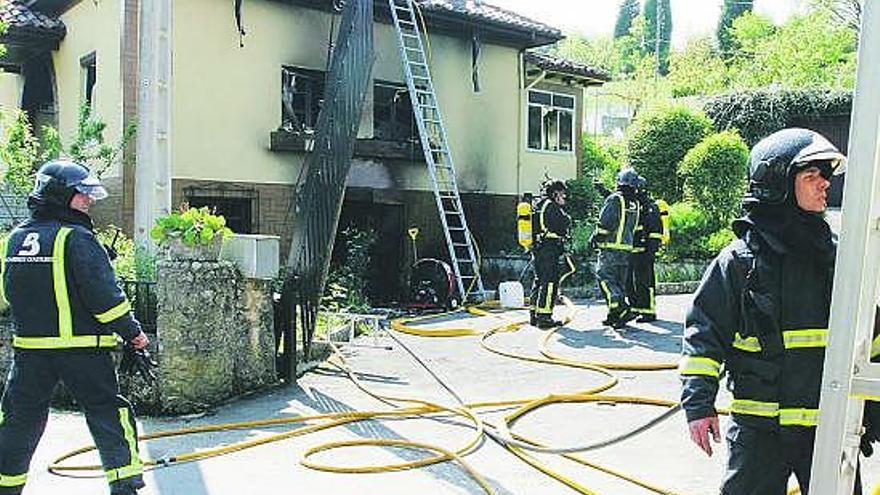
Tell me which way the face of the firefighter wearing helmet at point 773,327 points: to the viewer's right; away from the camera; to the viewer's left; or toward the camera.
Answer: to the viewer's right

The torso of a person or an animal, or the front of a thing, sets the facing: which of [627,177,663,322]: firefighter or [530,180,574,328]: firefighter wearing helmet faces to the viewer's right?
the firefighter wearing helmet

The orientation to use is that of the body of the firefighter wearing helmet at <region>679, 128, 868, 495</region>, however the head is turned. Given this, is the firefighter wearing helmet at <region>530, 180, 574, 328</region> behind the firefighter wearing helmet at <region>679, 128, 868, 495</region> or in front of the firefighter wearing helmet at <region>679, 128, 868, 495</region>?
behind

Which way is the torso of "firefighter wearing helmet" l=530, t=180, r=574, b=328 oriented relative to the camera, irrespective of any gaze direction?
to the viewer's right

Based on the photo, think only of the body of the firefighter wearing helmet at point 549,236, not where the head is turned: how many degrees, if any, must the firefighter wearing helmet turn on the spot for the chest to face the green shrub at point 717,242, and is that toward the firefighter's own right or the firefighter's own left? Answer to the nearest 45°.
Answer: approximately 45° to the firefighter's own left

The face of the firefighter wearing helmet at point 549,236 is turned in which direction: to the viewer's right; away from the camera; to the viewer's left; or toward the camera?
to the viewer's right

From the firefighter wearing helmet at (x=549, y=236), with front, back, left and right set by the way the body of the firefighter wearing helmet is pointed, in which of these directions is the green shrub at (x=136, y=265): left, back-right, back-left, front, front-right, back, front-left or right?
back-right

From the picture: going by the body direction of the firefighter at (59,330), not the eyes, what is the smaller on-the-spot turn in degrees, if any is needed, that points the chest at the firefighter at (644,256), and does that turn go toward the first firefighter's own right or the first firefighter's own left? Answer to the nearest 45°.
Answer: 0° — they already face them

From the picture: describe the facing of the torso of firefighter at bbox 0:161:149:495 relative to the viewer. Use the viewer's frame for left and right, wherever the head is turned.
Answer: facing away from the viewer and to the right of the viewer
